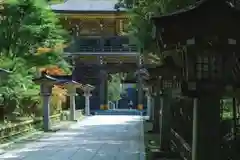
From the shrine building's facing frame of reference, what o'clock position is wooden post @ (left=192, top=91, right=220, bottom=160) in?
The wooden post is roughly at 12 o'clock from the shrine building.

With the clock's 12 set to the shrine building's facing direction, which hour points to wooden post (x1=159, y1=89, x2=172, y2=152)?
The wooden post is roughly at 12 o'clock from the shrine building.

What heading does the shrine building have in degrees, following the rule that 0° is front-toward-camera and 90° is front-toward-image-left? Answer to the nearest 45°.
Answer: approximately 0°
